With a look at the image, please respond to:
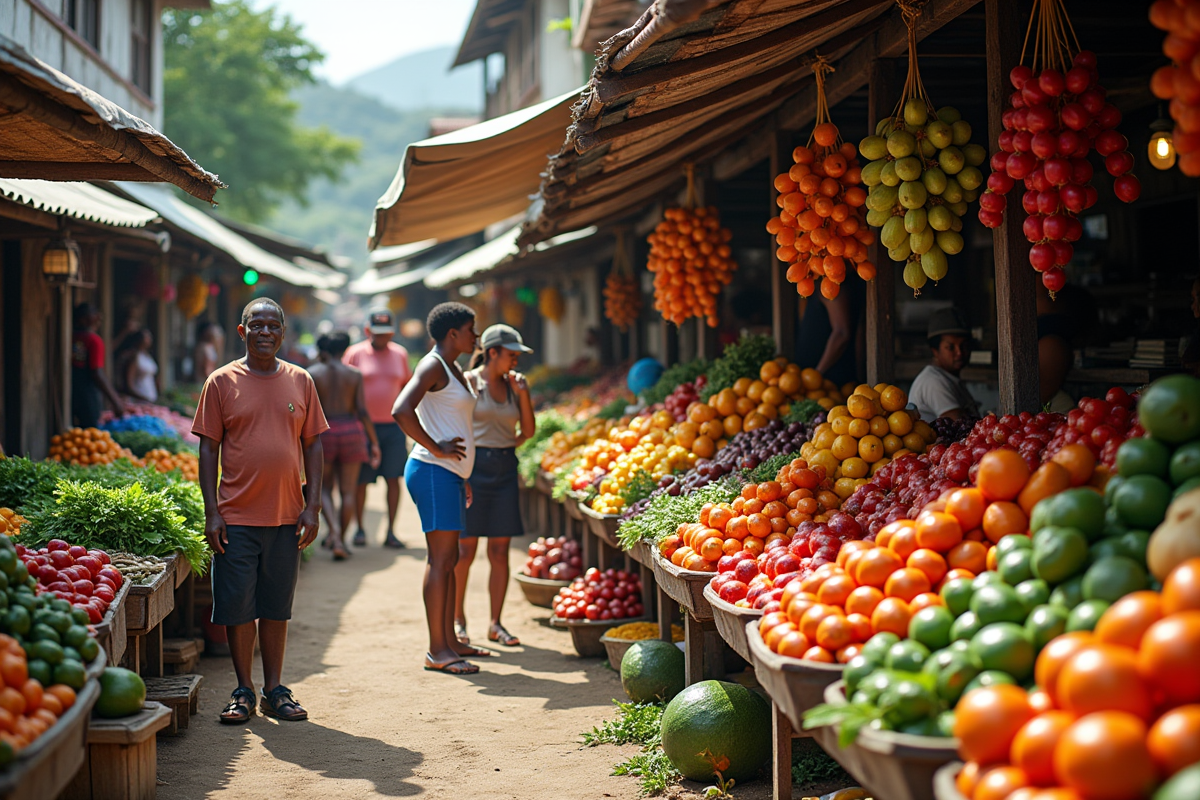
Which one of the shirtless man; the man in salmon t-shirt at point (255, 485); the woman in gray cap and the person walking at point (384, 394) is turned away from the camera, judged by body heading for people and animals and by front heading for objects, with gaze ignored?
the shirtless man

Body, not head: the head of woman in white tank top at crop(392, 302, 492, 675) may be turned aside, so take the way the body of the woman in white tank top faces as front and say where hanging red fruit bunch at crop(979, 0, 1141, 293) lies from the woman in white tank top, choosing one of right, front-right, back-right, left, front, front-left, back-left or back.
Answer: front-right

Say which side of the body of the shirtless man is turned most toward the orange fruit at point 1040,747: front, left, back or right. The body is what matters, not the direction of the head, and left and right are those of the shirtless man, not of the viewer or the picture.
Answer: back

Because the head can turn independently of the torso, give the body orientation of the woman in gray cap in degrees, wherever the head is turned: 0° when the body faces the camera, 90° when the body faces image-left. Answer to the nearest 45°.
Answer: approximately 315°

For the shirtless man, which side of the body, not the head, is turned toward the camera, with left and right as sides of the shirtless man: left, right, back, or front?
back

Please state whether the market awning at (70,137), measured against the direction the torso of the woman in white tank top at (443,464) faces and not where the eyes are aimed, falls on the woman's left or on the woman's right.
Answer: on the woman's right

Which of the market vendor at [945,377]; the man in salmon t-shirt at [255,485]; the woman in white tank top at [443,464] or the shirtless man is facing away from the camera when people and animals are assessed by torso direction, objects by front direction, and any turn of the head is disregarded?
the shirtless man

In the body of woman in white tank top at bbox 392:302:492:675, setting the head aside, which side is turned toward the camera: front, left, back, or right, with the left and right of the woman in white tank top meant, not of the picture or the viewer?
right

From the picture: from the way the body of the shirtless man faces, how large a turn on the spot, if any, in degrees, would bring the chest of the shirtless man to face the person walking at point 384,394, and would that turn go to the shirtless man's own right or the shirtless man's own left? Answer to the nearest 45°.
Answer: approximately 45° to the shirtless man's own right

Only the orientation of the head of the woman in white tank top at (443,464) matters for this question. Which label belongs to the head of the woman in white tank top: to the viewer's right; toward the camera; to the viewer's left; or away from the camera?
to the viewer's right

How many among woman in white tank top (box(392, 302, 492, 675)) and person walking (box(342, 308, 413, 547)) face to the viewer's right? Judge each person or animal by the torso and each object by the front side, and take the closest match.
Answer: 1

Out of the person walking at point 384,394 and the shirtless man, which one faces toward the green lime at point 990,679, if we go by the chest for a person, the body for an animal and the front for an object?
the person walking
